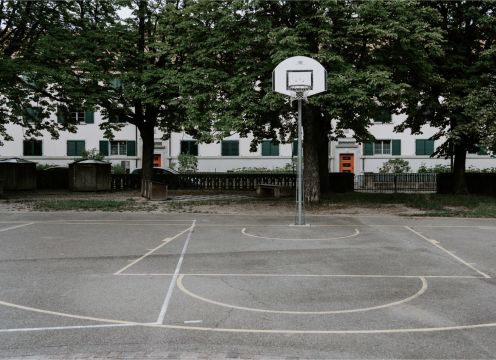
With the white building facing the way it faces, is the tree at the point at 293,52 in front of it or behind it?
in front

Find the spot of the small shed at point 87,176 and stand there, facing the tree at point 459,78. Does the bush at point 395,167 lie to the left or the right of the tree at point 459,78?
left

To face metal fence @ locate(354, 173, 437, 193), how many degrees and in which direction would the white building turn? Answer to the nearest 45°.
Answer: approximately 45° to its left

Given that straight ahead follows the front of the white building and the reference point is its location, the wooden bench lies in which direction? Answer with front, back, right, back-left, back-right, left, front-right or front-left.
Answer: front

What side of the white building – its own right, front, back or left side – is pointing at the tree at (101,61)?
front

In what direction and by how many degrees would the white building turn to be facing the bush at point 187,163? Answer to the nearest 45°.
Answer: approximately 45° to its right

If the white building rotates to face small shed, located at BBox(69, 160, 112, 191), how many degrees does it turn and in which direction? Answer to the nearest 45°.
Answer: approximately 45° to its right

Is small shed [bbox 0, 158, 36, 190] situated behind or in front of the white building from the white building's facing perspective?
in front

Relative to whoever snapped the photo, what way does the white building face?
facing the viewer
